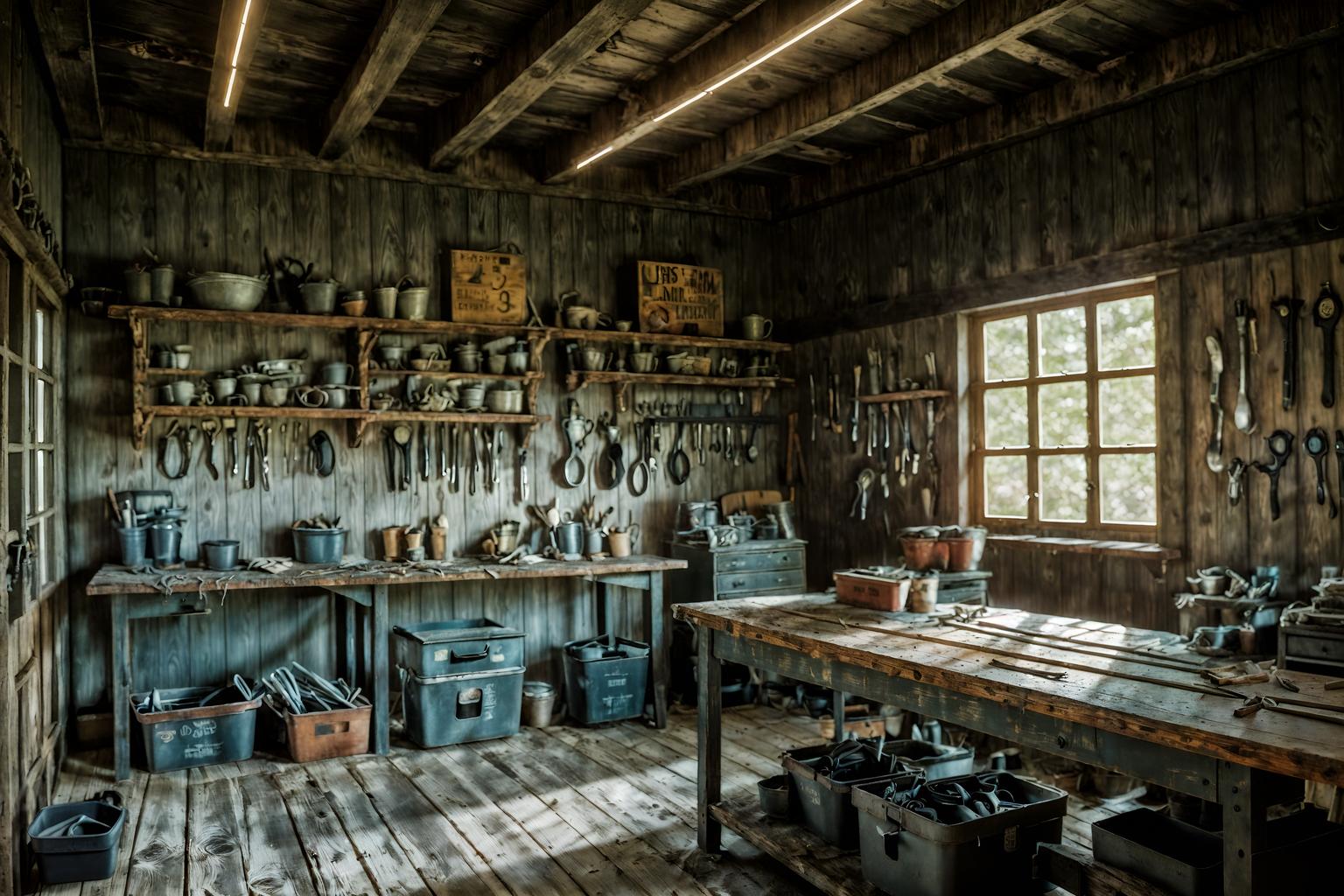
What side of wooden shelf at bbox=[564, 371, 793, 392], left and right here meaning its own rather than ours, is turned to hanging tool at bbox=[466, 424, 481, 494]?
right

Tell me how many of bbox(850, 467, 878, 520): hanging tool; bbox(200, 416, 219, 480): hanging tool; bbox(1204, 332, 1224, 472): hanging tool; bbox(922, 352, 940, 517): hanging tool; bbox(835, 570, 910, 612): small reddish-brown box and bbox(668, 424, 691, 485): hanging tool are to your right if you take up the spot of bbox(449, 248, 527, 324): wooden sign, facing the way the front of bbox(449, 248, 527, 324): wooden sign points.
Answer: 1

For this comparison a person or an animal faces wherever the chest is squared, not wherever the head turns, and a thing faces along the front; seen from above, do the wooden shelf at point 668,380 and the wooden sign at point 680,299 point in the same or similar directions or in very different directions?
same or similar directions

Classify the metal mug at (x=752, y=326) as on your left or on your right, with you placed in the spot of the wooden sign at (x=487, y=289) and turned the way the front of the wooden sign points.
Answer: on your left

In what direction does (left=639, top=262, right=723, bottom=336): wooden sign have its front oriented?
toward the camera

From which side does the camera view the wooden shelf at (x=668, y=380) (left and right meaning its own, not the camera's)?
front

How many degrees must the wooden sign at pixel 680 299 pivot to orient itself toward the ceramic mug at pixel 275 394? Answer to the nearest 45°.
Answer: approximately 45° to its right

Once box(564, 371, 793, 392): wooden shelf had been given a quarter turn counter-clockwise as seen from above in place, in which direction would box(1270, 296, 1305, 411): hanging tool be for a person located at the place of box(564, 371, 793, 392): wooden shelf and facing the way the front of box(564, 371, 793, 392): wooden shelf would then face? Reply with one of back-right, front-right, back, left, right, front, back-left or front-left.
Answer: front-right

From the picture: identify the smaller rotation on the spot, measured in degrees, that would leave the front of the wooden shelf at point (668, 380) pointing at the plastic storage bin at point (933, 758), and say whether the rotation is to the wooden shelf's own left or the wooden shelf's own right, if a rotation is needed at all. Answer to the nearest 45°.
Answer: approximately 45° to the wooden shelf's own left

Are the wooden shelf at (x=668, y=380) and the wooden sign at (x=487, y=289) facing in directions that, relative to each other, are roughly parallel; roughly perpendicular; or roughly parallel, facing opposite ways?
roughly parallel

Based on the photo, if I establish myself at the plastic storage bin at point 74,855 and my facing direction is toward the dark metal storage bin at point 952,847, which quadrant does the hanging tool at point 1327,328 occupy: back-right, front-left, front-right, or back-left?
front-left

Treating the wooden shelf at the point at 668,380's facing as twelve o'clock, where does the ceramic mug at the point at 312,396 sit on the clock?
The ceramic mug is roughly at 2 o'clock from the wooden shelf.

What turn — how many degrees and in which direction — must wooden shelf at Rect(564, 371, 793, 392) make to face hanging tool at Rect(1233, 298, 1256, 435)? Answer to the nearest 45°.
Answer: approximately 45° to its left

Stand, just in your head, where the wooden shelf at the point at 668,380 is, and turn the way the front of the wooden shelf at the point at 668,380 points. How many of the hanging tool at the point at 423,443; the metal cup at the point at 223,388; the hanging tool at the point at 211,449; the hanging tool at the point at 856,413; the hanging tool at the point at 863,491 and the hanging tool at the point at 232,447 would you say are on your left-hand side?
2

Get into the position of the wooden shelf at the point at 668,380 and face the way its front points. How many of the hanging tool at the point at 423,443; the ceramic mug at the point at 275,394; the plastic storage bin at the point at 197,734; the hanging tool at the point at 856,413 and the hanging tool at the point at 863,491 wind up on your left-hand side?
2

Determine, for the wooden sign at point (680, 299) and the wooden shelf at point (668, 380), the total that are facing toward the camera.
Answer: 2

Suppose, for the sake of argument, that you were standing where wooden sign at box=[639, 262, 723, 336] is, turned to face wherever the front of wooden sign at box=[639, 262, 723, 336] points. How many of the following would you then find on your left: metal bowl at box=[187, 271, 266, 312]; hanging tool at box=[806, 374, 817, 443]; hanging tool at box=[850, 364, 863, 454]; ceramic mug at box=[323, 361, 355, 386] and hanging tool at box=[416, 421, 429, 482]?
2

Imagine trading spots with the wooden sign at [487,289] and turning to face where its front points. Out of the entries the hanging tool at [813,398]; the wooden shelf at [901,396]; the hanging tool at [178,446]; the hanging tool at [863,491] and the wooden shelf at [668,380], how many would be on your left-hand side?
4

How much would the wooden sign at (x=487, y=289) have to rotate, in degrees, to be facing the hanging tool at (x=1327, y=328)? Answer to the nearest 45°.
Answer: approximately 45° to its left

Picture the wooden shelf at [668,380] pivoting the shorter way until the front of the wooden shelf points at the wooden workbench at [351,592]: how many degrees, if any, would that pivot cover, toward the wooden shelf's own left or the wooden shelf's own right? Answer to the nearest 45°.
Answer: approximately 45° to the wooden shelf's own right

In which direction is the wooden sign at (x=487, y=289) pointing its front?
toward the camera
